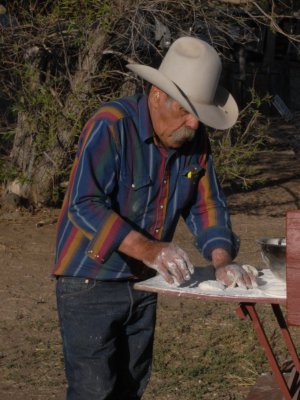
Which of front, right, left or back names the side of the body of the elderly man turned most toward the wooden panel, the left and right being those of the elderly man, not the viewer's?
front

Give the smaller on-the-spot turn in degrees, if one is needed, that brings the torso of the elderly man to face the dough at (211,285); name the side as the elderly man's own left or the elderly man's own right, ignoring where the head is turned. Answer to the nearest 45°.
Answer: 0° — they already face it

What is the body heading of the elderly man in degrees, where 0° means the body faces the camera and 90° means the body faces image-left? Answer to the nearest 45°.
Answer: approximately 315°
